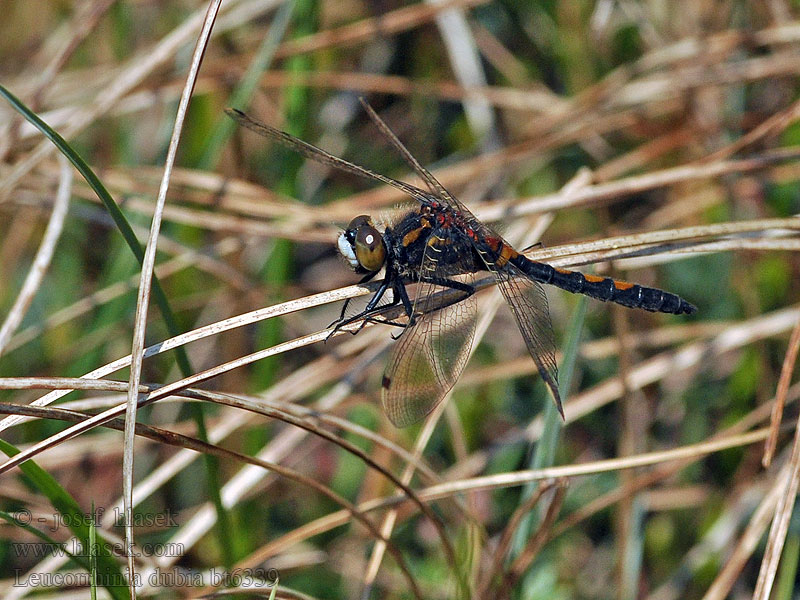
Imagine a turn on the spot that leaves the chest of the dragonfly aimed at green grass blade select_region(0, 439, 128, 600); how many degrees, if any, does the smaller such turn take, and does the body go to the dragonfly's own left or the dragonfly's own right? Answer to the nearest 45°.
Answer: approximately 45° to the dragonfly's own left

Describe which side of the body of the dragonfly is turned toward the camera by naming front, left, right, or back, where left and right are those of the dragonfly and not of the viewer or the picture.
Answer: left

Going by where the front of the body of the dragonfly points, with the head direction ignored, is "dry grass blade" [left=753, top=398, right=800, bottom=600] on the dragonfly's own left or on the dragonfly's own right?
on the dragonfly's own left
